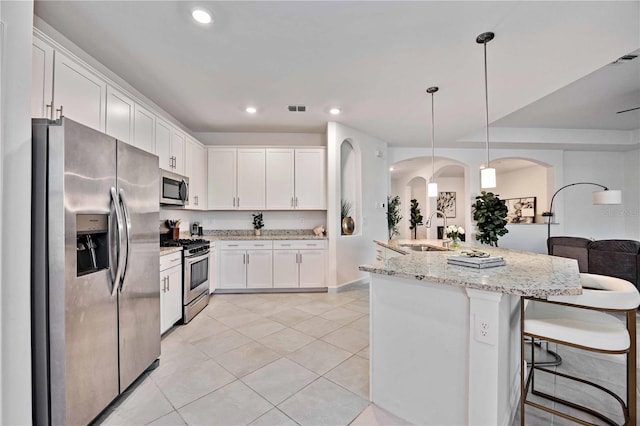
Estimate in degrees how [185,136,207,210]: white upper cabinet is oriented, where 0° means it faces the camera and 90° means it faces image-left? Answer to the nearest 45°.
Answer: approximately 315°

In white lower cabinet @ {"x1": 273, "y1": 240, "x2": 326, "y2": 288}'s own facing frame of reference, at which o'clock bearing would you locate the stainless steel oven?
The stainless steel oven is roughly at 2 o'clock from the white lower cabinet.

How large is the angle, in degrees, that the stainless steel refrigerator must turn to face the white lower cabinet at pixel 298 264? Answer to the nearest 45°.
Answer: approximately 90° to its left

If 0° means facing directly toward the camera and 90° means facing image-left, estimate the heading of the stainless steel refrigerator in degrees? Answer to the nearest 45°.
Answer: approximately 315°

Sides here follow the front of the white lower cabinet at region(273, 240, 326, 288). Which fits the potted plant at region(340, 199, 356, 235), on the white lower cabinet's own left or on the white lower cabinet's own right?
on the white lower cabinet's own left

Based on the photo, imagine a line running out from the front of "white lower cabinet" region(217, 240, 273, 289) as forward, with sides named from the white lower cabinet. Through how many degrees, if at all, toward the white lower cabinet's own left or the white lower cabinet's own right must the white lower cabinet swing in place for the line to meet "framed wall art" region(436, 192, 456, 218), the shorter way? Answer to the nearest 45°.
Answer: approximately 135° to the white lower cabinet's own left

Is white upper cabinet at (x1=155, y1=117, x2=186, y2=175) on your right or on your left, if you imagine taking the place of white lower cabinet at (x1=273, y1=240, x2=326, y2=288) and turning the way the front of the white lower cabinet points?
on your right

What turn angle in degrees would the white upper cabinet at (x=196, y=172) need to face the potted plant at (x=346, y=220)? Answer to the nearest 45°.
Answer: approximately 45° to its left

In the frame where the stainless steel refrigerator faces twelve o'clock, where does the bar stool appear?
The bar stool is roughly at 12 o'clock from the stainless steel refrigerator.

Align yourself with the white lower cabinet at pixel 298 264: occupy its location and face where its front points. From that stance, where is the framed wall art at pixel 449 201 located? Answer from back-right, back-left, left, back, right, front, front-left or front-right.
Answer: back-left
